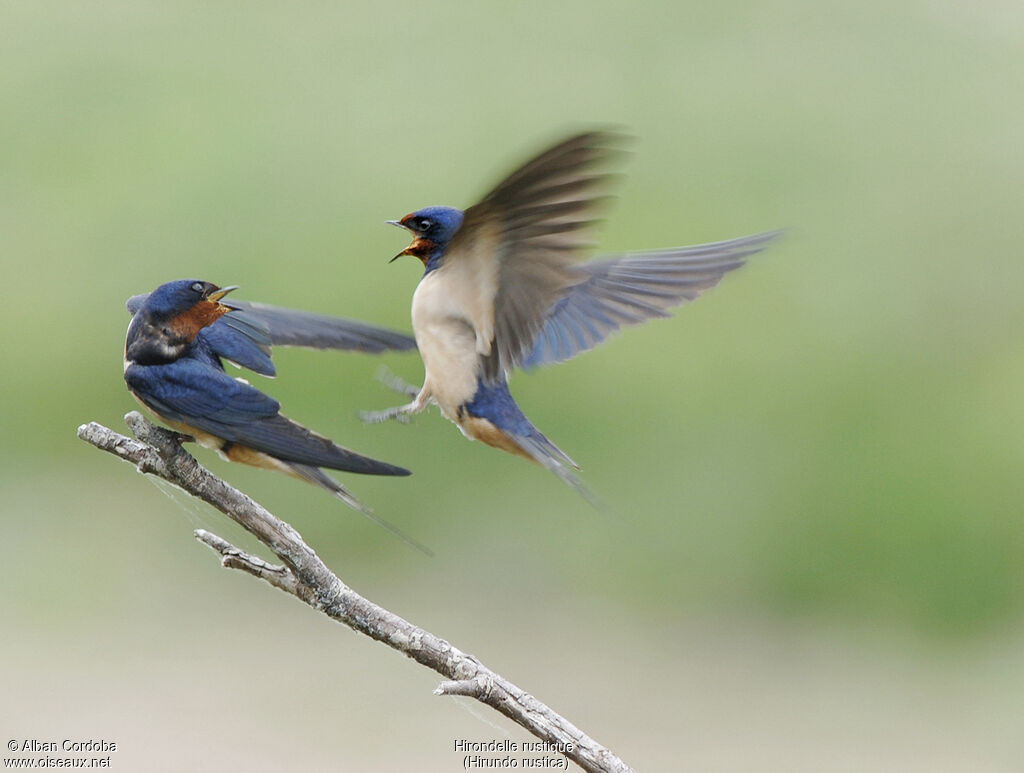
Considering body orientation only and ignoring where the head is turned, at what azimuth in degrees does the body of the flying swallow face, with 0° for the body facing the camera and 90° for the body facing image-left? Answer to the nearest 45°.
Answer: approximately 90°

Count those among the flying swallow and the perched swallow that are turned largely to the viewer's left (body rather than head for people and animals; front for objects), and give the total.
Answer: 2

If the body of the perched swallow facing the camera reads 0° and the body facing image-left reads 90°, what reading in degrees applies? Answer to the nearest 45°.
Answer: approximately 90°
